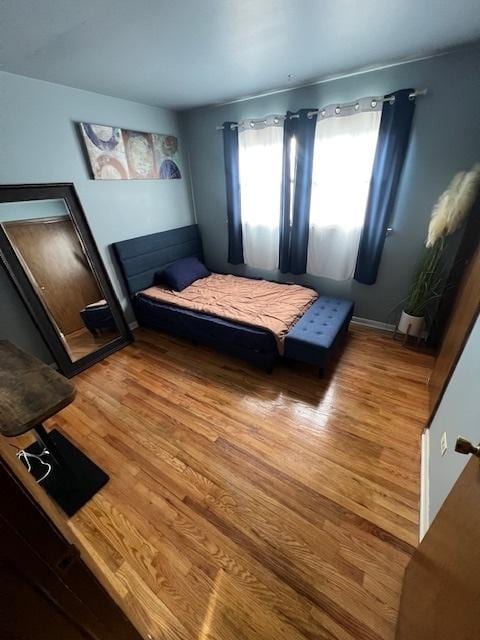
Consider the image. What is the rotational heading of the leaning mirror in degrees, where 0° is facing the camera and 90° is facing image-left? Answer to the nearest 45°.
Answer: approximately 315°

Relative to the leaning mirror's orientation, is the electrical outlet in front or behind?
in front

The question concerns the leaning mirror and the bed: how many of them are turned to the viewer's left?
0

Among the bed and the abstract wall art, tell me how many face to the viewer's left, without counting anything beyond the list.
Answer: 0

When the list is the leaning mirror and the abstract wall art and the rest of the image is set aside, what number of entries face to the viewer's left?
0

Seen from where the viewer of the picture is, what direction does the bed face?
facing the viewer and to the right of the viewer

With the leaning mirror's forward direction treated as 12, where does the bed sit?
The bed is roughly at 11 o'clock from the leaning mirror.
